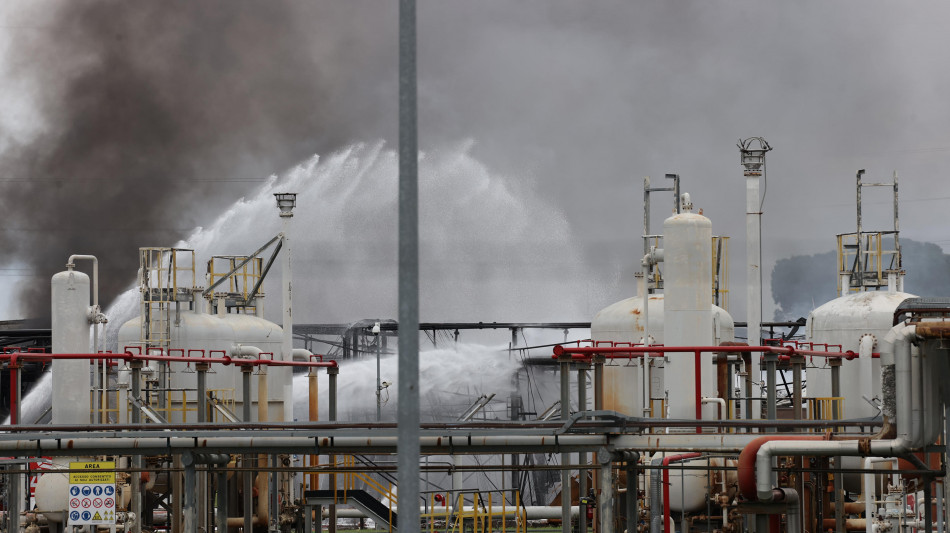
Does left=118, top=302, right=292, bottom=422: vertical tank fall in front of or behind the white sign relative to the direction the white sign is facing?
behind

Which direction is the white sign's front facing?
toward the camera

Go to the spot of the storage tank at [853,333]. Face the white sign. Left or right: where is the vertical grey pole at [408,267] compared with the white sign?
left

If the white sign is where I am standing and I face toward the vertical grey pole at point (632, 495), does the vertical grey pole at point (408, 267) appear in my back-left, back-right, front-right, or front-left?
front-right

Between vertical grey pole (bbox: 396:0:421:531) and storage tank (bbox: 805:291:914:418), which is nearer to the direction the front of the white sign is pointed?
the vertical grey pole

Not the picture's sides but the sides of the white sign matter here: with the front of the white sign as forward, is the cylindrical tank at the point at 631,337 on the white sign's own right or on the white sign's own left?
on the white sign's own left

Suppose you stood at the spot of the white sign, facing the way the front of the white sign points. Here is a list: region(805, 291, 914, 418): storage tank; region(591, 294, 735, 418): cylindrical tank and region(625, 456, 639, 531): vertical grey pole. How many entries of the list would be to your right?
0

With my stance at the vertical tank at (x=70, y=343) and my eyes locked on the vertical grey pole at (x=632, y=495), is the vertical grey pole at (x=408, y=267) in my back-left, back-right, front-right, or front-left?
front-right

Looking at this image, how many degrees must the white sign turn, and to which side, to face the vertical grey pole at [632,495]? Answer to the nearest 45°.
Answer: approximately 45° to its left

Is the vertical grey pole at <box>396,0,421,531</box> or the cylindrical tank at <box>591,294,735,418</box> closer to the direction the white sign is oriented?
the vertical grey pole

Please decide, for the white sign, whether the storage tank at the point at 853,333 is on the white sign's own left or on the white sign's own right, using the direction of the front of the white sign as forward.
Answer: on the white sign's own left

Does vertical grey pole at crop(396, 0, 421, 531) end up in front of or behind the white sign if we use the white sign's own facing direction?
in front
